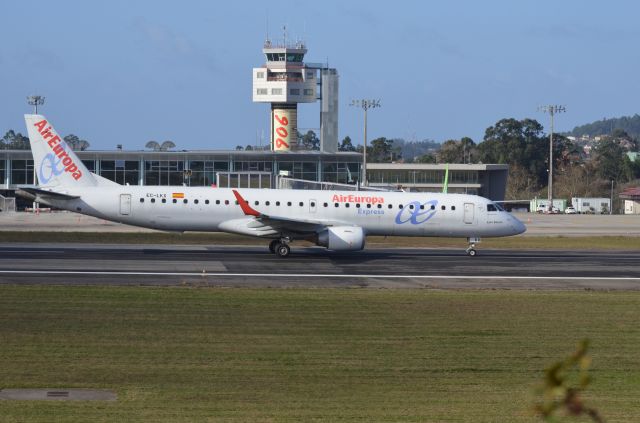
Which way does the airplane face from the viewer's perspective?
to the viewer's right
